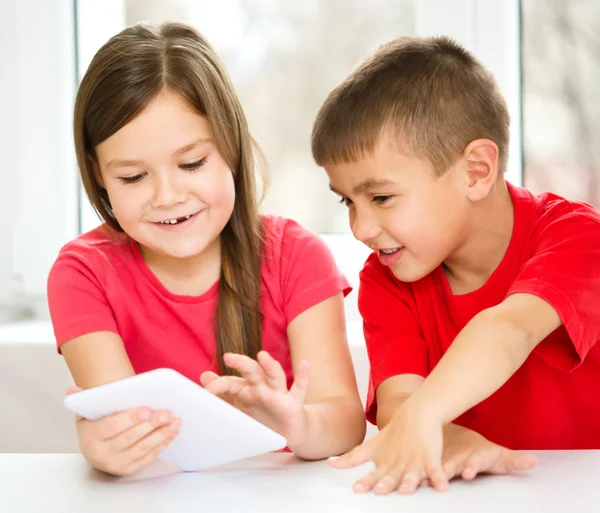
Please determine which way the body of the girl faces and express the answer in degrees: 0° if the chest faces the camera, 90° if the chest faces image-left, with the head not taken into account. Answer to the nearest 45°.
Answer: approximately 0°

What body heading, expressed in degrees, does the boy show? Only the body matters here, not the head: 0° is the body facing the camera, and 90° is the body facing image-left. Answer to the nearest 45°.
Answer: approximately 45°
